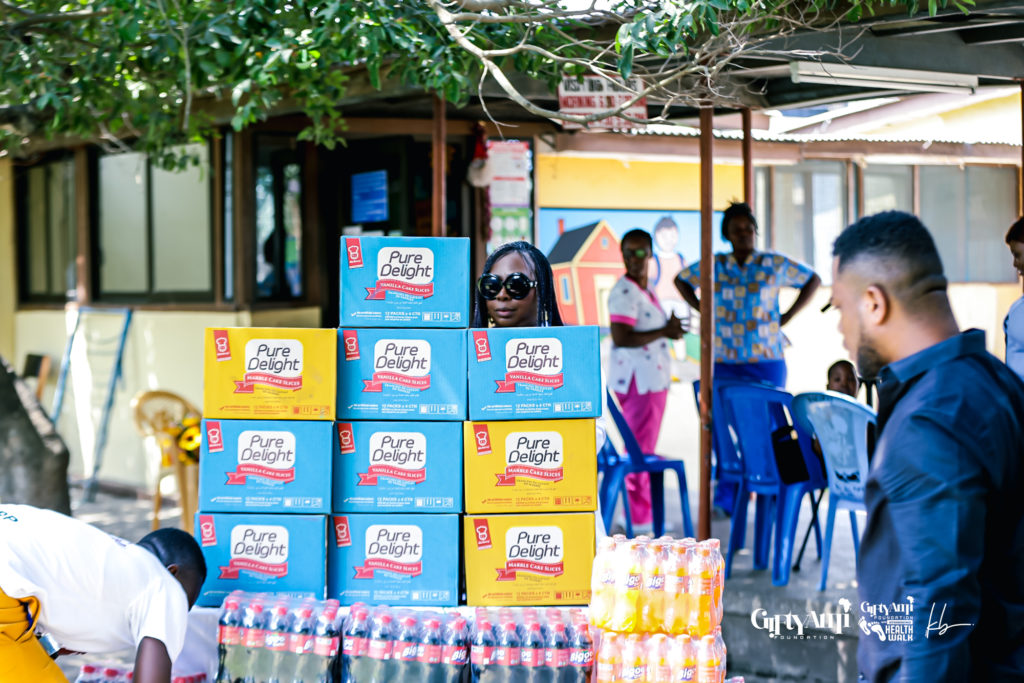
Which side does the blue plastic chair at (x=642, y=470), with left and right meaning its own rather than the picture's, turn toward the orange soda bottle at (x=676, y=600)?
right

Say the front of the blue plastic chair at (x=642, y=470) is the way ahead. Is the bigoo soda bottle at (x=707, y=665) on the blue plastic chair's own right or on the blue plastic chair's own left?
on the blue plastic chair's own right

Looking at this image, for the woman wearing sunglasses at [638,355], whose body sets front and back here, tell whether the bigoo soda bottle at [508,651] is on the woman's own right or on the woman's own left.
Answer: on the woman's own right

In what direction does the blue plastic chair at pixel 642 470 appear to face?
to the viewer's right

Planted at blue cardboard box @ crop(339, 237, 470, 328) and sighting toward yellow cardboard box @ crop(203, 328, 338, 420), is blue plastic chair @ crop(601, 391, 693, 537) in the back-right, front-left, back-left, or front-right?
back-right

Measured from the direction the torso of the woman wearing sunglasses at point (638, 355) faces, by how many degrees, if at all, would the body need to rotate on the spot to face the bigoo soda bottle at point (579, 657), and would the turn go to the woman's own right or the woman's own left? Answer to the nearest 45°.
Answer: approximately 45° to the woman's own right
